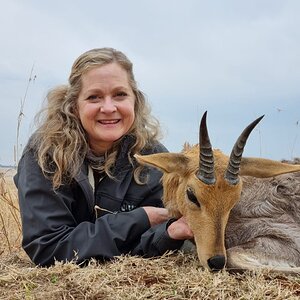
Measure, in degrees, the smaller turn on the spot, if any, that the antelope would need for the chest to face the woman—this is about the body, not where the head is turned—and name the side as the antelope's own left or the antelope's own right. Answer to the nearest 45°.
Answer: approximately 45° to the antelope's own right

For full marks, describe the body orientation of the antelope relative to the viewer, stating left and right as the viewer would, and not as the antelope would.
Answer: facing the viewer and to the left of the viewer

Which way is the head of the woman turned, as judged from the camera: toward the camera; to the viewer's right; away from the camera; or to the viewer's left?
toward the camera
